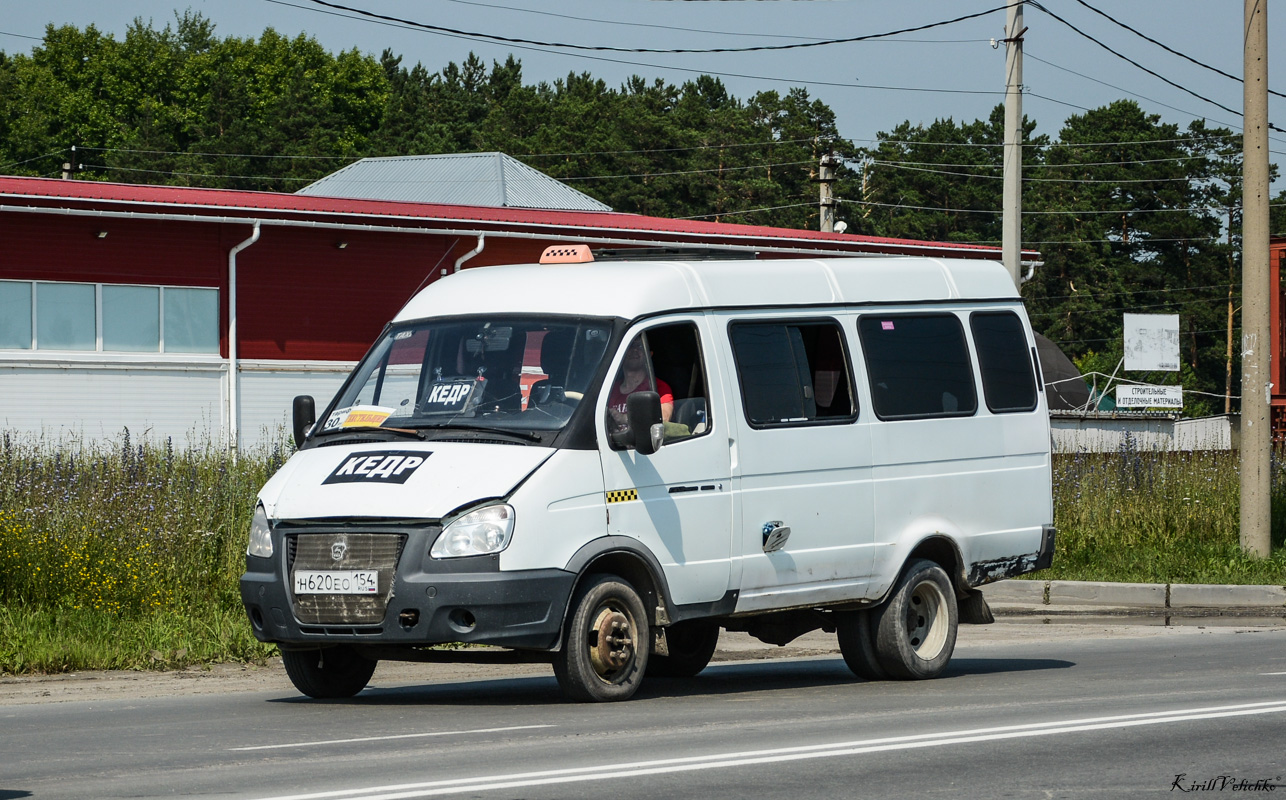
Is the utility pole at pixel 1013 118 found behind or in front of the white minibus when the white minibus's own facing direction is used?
behind

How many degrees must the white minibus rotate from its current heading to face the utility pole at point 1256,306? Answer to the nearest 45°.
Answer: approximately 180°

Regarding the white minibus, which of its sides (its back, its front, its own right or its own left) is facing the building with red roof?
right

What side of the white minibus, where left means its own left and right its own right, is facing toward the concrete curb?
back

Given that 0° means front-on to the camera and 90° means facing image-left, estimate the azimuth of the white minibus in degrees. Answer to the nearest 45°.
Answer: approximately 45°
